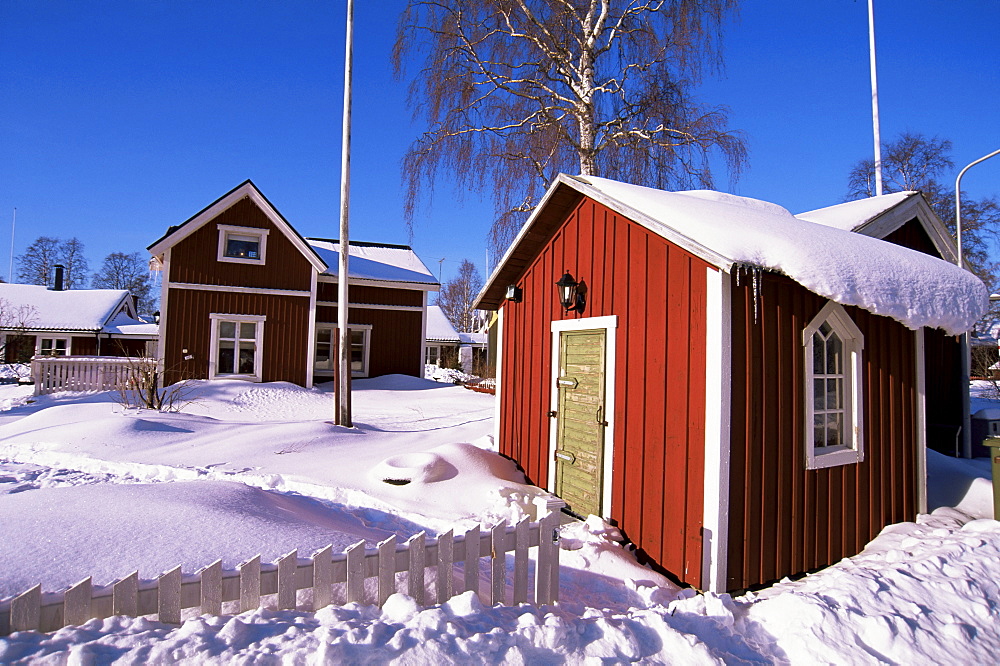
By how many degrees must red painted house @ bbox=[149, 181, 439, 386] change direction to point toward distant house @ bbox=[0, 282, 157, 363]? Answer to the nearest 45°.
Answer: approximately 135° to its right

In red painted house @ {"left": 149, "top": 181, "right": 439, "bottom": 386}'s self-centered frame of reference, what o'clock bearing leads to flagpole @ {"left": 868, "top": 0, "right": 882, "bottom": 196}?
The flagpole is roughly at 10 o'clock from the red painted house.

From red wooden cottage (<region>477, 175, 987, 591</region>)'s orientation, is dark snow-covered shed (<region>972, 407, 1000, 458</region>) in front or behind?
behind

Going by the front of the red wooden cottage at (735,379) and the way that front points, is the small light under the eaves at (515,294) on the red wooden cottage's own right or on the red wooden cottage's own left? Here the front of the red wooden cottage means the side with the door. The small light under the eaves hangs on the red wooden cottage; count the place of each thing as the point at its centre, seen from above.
on the red wooden cottage's own right

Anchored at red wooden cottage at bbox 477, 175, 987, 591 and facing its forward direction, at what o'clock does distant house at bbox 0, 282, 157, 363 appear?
The distant house is roughly at 2 o'clock from the red wooden cottage.

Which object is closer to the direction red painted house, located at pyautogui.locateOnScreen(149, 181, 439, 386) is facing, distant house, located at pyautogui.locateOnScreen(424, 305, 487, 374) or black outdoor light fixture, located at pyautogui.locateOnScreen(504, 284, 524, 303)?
the black outdoor light fixture

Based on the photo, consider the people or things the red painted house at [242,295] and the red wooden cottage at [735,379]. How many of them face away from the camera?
0

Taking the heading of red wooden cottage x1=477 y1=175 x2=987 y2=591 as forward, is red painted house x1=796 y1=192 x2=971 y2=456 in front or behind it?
behind

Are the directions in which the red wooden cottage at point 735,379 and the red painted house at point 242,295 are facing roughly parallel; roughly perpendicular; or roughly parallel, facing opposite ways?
roughly perpendicular

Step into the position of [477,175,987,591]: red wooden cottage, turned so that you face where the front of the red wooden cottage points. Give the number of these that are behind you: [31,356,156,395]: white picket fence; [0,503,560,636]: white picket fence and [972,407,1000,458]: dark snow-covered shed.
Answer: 1

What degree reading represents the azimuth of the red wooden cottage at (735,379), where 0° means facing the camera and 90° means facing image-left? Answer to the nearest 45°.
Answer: approximately 45°

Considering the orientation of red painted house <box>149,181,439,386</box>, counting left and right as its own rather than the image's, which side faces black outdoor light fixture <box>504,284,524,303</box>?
front
